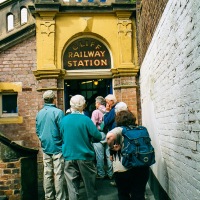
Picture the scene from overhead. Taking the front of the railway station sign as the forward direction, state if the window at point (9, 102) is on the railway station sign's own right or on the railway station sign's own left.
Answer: on the railway station sign's own right

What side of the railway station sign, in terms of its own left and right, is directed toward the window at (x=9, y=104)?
right

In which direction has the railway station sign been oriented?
toward the camera

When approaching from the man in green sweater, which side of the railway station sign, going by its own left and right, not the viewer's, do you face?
front

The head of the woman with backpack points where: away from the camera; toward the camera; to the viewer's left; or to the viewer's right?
away from the camera

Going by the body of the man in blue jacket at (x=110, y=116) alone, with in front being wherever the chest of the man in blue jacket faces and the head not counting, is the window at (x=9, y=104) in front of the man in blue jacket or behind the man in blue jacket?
in front

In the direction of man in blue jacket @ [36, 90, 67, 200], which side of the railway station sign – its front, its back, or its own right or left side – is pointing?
front

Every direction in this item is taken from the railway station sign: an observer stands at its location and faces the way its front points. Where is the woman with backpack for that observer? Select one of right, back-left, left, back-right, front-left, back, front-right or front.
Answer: front

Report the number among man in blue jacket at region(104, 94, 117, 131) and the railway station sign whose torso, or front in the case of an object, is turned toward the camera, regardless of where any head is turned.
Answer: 1

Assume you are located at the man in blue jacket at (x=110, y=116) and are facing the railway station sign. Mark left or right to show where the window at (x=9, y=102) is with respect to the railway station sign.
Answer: left
